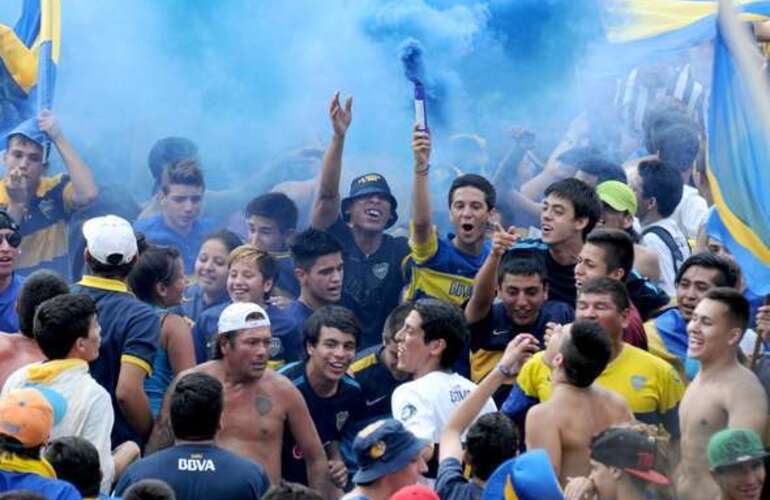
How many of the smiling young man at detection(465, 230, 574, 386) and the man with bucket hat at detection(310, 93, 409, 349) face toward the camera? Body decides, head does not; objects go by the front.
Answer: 2

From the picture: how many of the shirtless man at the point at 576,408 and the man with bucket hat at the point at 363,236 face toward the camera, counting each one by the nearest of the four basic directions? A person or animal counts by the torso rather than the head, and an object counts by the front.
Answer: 1

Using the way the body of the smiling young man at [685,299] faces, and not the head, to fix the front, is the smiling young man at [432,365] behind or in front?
in front

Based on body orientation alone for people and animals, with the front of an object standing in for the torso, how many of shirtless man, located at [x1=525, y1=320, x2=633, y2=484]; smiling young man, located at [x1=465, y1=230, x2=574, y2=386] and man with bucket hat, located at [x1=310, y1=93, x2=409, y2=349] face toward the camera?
2

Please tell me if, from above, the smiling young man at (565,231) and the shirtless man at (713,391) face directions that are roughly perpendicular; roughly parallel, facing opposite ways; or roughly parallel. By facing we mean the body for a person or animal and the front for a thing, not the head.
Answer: roughly parallel

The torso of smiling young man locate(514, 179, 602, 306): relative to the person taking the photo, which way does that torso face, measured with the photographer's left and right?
facing the viewer and to the left of the viewer

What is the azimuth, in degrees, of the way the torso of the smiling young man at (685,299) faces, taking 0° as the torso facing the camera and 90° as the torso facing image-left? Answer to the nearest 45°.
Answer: approximately 45°

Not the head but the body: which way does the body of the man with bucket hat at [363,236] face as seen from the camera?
toward the camera

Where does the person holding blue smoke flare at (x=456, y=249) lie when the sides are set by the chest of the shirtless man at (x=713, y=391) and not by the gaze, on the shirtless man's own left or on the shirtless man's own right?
on the shirtless man's own right

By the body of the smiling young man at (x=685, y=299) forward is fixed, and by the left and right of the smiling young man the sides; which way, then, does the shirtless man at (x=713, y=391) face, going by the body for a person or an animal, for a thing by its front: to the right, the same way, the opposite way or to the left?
the same way

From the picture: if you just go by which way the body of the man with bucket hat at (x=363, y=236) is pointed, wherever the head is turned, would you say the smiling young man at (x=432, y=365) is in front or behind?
in front
